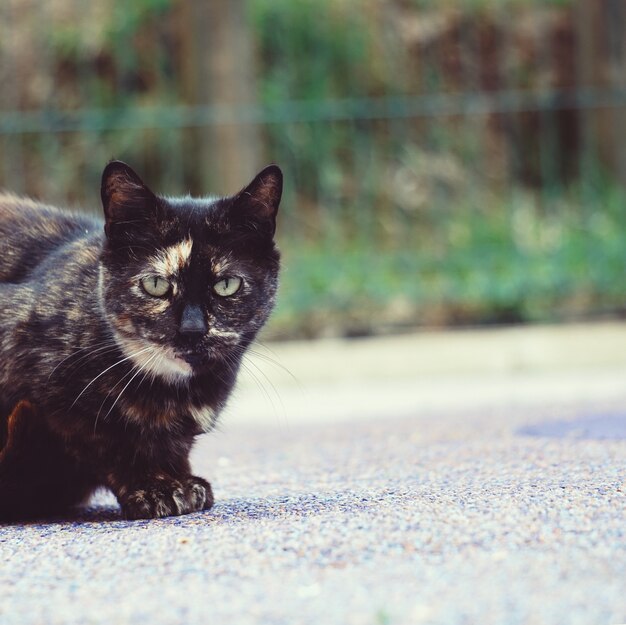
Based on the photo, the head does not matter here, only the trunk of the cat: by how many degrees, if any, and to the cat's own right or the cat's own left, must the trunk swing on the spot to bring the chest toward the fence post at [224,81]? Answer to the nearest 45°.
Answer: approximately 135° to the cat's own left

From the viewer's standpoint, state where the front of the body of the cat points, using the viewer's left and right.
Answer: facing the viewer and to the right of the viewer
